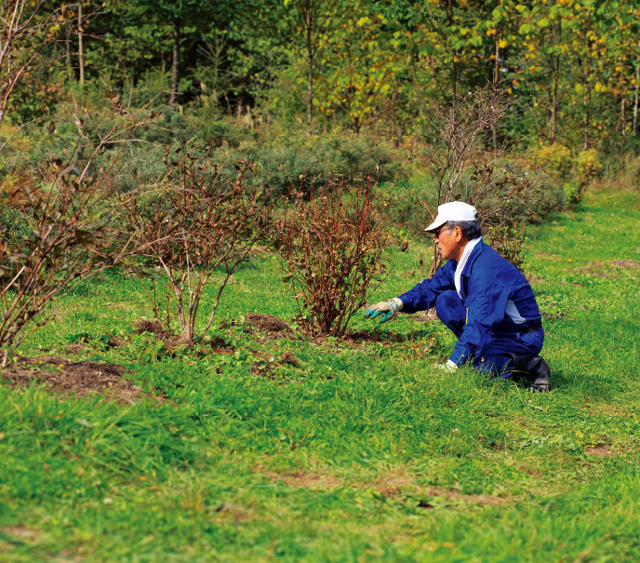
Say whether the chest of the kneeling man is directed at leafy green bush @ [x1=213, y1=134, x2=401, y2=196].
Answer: no

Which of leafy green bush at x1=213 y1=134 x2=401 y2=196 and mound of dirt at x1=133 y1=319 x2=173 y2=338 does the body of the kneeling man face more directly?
the mound of dirt

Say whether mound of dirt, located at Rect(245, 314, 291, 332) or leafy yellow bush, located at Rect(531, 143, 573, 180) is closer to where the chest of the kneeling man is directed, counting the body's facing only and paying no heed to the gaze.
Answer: the mound of dirt

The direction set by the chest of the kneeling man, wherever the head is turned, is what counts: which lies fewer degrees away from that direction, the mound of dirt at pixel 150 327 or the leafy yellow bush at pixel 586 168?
the mound of dirt

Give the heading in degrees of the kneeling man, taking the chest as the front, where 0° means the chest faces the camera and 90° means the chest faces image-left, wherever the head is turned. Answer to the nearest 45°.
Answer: approximately 90°

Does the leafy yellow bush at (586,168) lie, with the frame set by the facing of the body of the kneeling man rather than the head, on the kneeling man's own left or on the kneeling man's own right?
on the kneeling man's own right

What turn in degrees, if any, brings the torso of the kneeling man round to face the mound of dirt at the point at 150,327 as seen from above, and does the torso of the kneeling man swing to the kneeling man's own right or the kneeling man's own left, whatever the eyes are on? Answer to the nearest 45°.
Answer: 0° — they already face it

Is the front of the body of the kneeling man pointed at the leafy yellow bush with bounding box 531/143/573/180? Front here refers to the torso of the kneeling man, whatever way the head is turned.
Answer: no

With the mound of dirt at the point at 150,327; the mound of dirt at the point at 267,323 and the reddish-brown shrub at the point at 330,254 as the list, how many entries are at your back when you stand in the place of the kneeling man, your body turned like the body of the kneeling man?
0

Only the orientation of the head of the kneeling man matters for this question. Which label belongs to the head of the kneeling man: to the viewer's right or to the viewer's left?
to the viewer's left

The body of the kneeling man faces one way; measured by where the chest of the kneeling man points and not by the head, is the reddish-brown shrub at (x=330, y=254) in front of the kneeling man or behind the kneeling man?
in front
